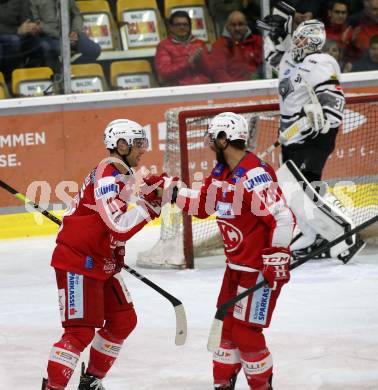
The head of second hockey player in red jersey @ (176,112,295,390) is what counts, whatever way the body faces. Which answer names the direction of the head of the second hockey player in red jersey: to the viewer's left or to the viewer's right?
to the viewer's left

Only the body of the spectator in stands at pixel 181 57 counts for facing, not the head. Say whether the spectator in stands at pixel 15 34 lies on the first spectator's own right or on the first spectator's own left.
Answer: on the first spectator's own right

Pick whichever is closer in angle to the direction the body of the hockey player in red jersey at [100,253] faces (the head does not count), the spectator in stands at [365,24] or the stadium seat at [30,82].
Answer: the spectator in stands

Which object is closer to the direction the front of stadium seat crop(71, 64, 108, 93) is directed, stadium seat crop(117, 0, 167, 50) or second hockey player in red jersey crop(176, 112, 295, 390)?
the second hockey player in red jersey

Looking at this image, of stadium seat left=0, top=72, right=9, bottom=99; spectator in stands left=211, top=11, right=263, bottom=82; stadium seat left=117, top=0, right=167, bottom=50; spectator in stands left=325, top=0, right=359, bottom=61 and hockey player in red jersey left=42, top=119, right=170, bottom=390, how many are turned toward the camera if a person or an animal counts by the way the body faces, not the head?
4

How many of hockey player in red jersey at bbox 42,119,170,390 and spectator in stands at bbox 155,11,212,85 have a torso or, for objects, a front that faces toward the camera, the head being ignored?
1

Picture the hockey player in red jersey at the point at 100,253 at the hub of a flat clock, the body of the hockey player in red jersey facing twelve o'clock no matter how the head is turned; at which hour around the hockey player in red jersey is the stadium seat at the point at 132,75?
The stadium seat is roughly at 9 o'clock from the hockey player in red jersey.

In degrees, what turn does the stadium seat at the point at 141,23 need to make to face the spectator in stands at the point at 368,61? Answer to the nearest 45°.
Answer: approximately 90° to its left

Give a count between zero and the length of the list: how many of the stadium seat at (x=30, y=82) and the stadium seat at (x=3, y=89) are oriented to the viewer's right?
0
